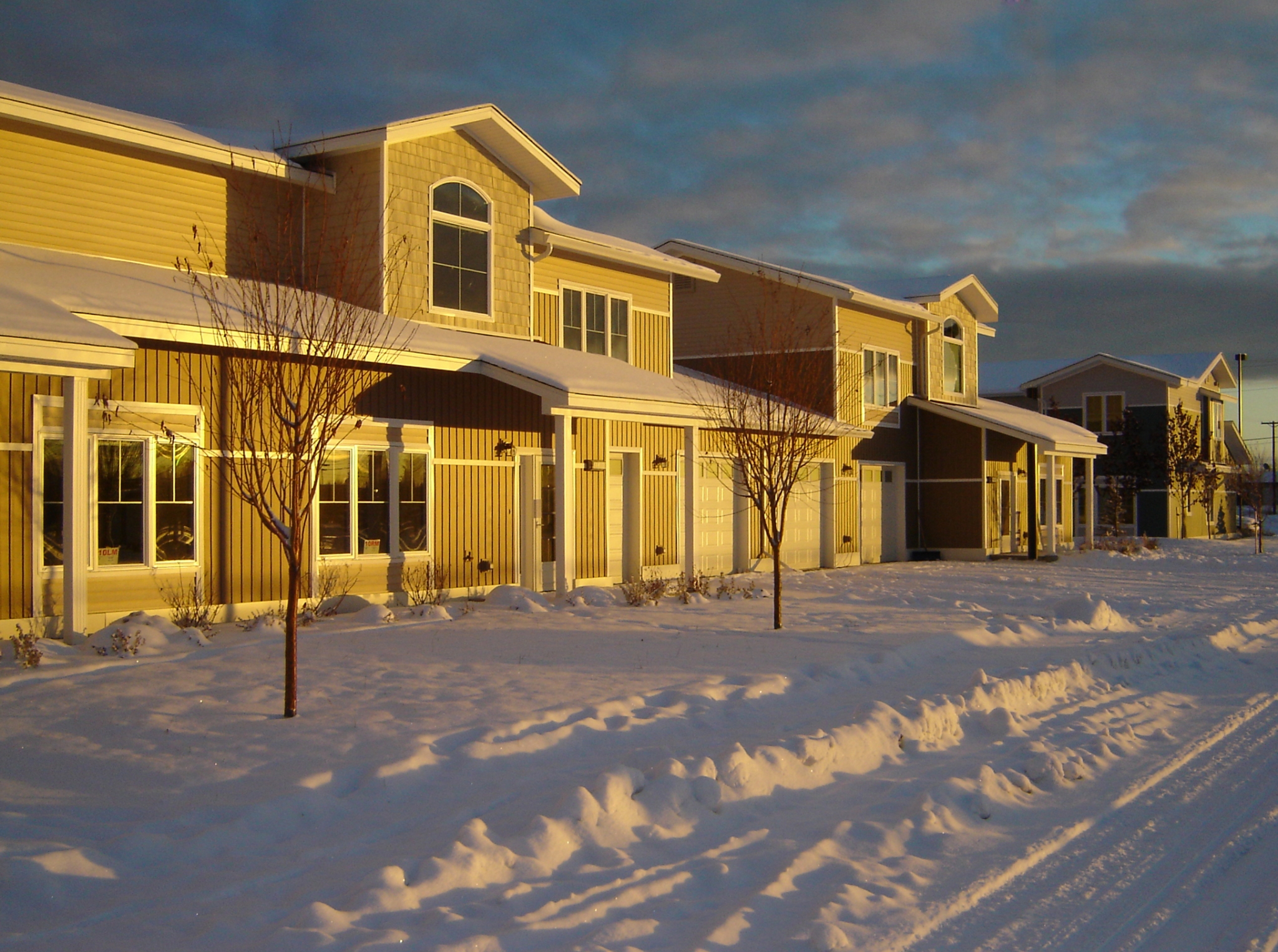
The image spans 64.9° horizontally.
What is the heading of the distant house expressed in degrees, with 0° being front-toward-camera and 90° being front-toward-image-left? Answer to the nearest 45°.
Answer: approximately 315°

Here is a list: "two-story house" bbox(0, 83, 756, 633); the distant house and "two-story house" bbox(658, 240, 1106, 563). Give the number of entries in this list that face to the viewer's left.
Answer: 0

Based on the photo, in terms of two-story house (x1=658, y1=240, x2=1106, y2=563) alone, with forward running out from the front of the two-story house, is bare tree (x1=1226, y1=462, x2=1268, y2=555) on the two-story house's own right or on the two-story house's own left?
on the two-story house's own left

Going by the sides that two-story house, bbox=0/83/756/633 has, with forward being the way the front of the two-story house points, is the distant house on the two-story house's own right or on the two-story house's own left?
on the two-story house's own left

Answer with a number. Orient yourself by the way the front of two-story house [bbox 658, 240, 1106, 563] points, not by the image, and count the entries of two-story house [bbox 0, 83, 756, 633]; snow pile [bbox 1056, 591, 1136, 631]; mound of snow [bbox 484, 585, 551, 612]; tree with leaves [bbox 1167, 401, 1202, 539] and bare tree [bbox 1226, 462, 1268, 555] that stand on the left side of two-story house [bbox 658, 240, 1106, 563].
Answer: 2

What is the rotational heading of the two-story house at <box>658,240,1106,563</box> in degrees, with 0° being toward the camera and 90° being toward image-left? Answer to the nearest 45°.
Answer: approximately 315°

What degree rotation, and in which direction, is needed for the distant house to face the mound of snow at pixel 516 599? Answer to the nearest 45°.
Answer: approximately 45° to its right

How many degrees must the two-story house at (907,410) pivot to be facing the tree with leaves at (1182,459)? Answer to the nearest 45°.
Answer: approximately 90° to its left

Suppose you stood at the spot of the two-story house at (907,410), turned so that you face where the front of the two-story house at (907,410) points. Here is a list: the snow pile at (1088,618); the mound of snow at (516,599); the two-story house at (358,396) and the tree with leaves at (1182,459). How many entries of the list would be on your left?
1

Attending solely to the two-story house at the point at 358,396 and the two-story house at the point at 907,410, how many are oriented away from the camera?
0

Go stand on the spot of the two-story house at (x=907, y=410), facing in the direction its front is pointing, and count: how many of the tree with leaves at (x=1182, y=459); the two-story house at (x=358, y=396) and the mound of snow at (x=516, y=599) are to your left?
1

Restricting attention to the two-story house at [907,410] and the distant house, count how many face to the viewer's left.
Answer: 0

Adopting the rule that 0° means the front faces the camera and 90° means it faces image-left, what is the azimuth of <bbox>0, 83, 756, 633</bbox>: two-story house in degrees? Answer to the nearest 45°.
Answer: approximately 315°

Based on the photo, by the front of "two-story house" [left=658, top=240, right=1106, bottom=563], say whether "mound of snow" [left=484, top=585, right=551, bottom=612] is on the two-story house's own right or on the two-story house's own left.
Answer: on the two-story house's own right

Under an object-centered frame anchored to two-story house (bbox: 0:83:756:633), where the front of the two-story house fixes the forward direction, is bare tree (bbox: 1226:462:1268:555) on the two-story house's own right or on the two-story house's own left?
on the two-story house's own left

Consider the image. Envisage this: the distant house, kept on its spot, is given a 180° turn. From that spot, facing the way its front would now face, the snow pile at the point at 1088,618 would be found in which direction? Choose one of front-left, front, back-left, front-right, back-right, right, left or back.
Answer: back-left

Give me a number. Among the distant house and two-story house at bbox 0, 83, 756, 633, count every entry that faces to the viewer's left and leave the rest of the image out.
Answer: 0
